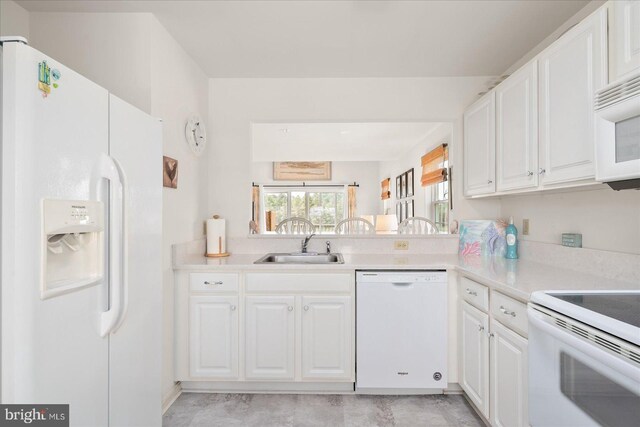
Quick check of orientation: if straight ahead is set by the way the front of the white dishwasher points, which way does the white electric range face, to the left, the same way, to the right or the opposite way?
to the right

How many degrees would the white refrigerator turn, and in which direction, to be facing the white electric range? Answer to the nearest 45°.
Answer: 0° — it already faces it

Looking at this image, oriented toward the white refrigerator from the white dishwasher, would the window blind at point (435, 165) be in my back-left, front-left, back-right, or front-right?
back-right

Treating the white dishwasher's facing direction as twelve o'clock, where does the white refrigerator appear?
The white refrigerator is roughly at 1 o'clock from the white dishwasher.

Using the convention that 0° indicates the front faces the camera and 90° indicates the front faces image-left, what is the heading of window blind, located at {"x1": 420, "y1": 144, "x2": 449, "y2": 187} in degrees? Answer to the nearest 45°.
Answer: approximately 45°

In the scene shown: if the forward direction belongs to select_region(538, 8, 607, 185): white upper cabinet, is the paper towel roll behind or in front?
in front

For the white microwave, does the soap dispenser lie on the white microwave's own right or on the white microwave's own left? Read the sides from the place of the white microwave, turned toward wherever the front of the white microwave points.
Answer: on the white microwave's own right

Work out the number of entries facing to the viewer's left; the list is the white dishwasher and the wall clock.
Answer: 0

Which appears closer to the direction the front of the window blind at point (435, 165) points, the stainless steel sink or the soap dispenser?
the stainless steel sink

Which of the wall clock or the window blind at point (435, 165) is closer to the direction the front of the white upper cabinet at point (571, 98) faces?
the wall clock

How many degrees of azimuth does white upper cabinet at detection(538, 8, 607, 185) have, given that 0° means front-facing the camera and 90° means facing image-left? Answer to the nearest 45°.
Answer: approximately 45°
